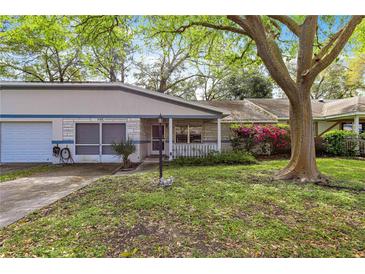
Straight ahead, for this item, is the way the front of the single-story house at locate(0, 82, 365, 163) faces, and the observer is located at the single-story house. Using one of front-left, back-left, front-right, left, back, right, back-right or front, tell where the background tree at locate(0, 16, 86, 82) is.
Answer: back-right

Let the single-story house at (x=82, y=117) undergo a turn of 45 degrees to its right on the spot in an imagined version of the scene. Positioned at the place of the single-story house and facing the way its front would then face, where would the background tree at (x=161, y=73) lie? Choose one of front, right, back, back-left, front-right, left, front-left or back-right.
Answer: back-right

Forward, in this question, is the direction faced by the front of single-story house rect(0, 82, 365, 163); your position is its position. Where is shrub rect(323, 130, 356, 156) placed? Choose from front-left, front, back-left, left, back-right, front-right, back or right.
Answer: left

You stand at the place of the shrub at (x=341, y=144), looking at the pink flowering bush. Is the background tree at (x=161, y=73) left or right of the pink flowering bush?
right

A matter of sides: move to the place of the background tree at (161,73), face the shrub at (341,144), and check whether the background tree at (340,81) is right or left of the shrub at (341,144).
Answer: left

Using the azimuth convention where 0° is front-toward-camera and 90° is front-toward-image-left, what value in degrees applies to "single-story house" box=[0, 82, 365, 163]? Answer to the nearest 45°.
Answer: approximately 0°

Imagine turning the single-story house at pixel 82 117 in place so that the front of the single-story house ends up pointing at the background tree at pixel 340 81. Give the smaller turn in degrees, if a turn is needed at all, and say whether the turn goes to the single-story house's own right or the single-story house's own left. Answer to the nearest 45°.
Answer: approximately 135° to the single-story house's own left

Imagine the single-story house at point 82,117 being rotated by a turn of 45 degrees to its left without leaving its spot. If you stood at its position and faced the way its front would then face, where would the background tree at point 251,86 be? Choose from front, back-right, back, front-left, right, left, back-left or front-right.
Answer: left
